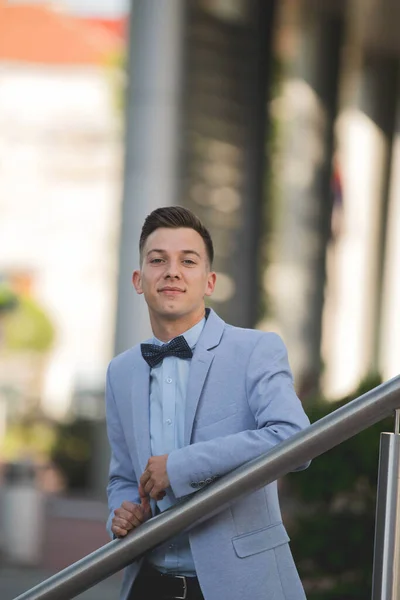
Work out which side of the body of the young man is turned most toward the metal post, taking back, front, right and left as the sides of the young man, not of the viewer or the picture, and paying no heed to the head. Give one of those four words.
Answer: left

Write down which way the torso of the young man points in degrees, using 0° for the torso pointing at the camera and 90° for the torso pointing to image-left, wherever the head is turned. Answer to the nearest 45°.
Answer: approximately 45°
